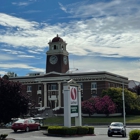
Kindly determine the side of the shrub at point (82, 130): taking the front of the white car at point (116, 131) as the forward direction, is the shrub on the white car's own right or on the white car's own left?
on the white car's own right

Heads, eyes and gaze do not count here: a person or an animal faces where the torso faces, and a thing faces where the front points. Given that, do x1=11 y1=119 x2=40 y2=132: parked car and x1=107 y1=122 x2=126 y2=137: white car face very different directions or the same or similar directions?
very different directions

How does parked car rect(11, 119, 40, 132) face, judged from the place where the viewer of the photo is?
facing away from the viewer and to the right of the viewer

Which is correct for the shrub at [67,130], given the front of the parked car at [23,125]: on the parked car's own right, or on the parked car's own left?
on the parked car's own right

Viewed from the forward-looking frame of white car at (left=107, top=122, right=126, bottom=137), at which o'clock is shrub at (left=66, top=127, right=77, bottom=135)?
The shrub is roughly at 2 o'clock from the white car.

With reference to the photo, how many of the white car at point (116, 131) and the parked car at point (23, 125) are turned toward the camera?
1

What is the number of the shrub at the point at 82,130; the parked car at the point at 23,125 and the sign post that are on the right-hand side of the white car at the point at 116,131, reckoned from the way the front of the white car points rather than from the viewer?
3
